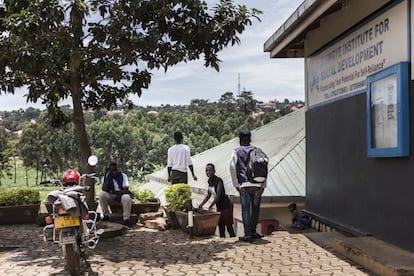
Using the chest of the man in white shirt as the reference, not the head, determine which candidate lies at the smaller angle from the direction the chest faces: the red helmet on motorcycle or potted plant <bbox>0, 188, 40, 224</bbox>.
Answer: the potted plant

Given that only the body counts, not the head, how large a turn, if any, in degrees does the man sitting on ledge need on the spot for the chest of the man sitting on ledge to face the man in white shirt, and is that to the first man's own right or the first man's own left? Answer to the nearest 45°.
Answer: approximately 90° to the first man's own left

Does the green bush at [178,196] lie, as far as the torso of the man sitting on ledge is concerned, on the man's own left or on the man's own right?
on the man's own left

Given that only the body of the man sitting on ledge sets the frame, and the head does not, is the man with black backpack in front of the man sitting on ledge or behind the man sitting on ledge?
in front

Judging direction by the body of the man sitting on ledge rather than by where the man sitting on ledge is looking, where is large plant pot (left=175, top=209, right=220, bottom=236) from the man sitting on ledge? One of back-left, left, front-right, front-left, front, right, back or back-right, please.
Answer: front-left

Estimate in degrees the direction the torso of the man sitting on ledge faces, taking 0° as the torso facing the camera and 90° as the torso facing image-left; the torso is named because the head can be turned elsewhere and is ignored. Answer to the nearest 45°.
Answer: approximately 0°

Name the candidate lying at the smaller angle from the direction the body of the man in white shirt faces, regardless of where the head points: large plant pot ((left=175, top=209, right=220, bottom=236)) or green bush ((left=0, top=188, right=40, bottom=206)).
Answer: the green bush

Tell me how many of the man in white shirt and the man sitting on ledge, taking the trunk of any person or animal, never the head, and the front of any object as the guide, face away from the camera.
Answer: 1
